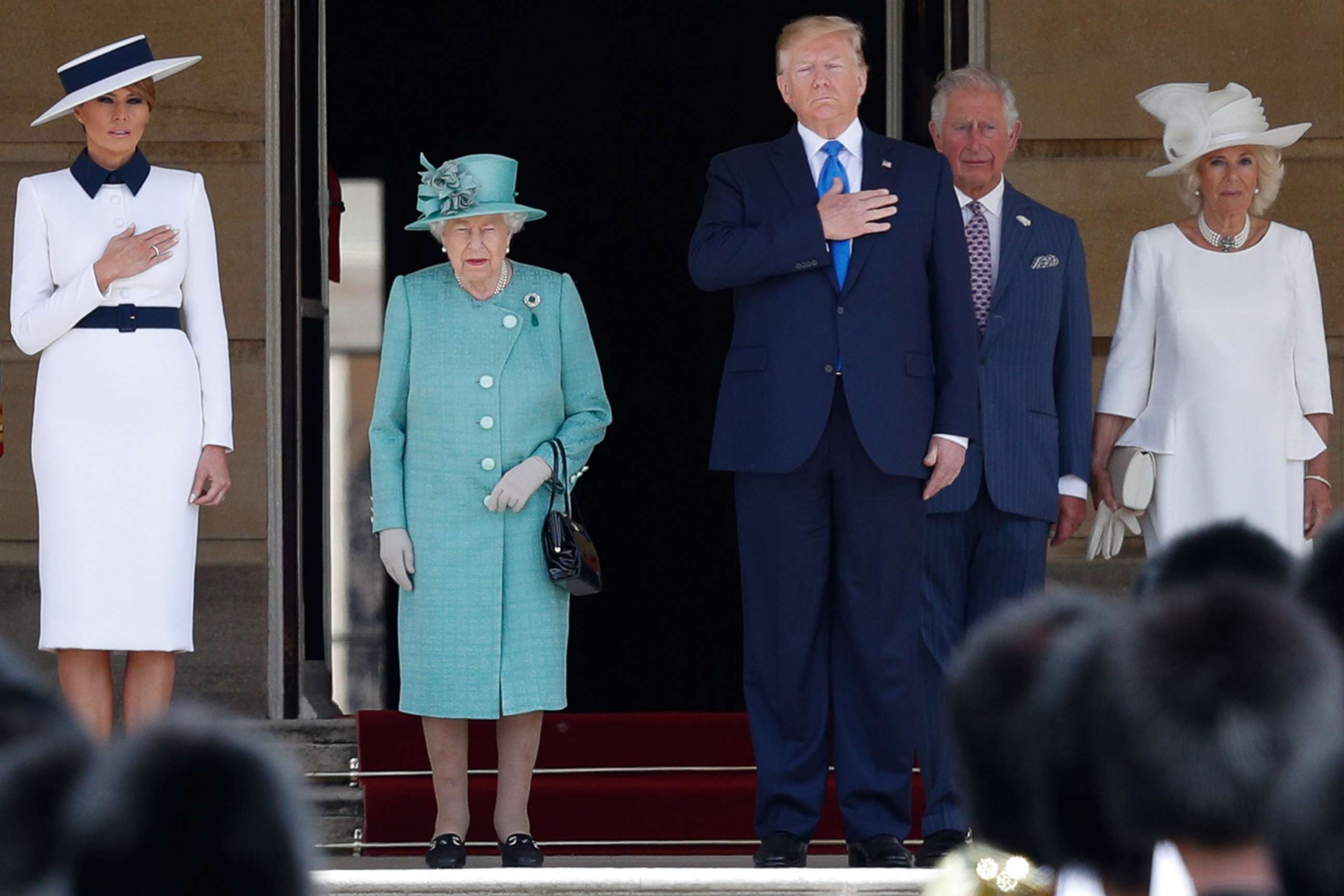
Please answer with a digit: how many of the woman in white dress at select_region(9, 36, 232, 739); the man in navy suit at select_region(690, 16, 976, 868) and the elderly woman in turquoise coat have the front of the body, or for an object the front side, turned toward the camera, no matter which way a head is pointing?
3

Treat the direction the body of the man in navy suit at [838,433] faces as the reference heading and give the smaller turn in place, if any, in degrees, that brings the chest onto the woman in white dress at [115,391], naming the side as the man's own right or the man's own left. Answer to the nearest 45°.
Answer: approximately 90° to the man's own right

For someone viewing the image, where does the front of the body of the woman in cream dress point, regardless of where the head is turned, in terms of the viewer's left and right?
facing the viewer

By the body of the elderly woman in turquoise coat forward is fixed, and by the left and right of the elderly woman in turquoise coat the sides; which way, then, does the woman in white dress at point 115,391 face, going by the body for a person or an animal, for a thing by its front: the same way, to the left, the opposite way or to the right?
the same way

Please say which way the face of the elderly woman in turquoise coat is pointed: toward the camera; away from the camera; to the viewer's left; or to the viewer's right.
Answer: toward the camera

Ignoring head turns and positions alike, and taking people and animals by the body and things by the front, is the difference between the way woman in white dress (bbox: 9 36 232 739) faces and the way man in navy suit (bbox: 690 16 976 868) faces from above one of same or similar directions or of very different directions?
same or similar directions

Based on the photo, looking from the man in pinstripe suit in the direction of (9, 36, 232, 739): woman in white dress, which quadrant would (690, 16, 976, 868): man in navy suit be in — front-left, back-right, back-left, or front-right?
front-left

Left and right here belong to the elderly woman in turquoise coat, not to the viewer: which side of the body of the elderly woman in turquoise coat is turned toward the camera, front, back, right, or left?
front

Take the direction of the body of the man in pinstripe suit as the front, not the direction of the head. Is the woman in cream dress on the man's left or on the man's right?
on the man's left

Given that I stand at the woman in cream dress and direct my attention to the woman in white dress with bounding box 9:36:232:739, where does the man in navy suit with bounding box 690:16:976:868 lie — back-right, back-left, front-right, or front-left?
front-left

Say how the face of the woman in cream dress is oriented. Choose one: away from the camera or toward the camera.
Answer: toward the camera

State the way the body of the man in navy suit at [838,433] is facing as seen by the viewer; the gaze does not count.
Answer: toward the camera

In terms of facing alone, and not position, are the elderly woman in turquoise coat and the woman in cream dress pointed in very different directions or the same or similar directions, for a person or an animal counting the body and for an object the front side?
same or similar directions

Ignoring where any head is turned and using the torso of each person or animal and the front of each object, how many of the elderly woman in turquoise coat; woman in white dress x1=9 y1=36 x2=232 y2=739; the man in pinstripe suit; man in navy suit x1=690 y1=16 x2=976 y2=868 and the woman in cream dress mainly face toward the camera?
5

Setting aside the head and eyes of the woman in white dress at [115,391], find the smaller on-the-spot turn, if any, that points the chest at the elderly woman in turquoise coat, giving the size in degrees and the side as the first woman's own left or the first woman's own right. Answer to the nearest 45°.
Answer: approximately 90° to the first woman's own left
